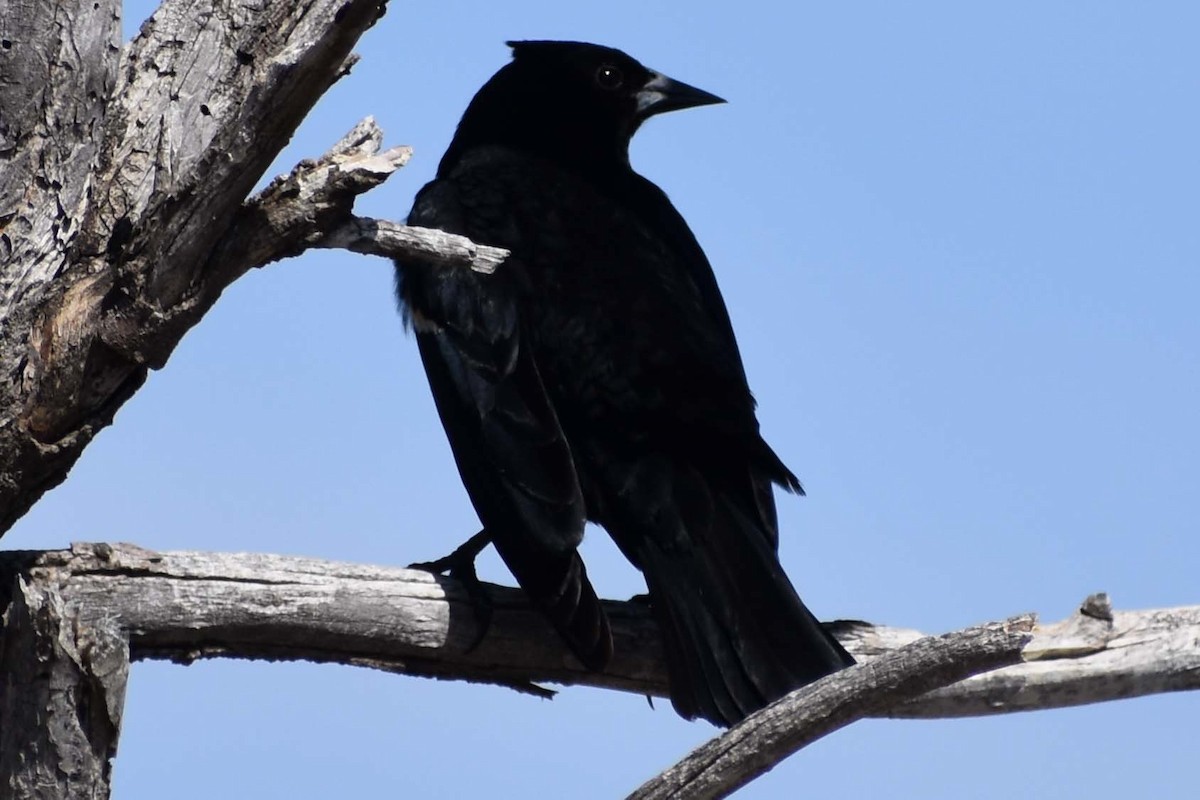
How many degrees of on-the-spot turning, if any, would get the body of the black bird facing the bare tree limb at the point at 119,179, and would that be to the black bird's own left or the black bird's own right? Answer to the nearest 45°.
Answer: approximately 90° to the black bird's own left

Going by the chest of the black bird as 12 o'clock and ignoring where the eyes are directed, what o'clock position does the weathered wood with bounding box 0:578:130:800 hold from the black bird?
The weathered wood is roughly at 9 o'clock from the black bird.

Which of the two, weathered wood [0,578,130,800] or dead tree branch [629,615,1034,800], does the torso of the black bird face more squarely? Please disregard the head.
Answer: the weathered wood

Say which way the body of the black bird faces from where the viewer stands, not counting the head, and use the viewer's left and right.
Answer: facing away from the viewer and to the left of the viewer

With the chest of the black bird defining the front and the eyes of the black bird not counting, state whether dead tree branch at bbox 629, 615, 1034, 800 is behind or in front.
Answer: behind
